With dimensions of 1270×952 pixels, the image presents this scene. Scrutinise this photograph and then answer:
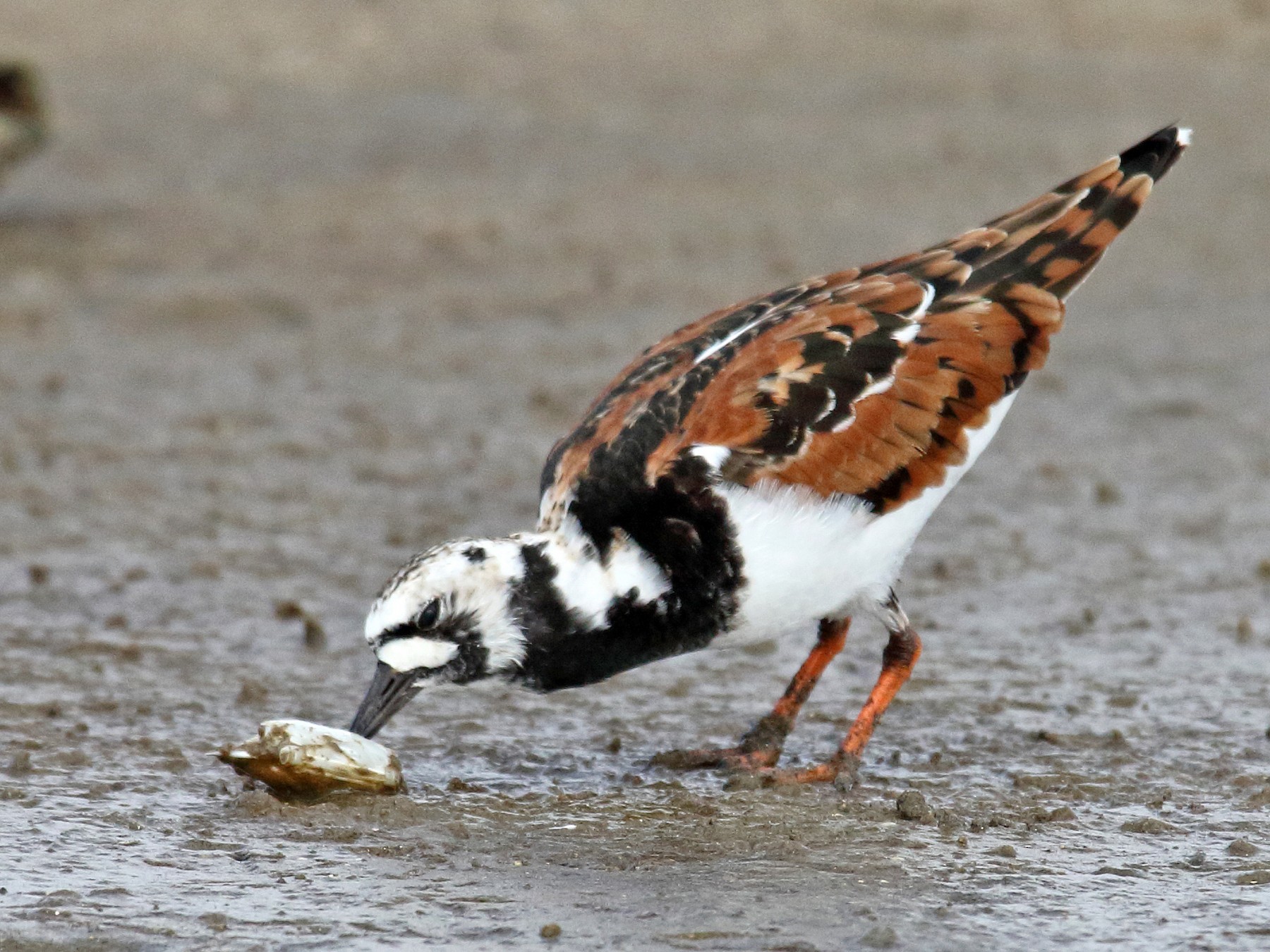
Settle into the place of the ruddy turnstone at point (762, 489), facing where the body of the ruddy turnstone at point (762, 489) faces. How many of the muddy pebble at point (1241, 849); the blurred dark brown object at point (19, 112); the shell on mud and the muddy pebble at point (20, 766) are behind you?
1

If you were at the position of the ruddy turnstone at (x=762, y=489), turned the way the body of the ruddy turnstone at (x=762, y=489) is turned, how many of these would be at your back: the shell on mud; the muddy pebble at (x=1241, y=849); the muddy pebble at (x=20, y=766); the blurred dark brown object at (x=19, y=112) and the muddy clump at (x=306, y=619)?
1

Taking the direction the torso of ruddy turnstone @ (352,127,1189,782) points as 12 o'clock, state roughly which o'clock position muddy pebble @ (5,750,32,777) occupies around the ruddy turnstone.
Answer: The muddy pebble is roughly at 12 o'clock from the ruddy turnstone.

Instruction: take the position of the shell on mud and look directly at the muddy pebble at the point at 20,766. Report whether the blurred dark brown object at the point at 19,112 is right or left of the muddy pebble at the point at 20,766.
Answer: right

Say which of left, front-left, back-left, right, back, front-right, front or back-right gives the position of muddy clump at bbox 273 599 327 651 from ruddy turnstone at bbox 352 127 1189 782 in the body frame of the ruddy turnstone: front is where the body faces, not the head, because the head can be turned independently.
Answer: front-right

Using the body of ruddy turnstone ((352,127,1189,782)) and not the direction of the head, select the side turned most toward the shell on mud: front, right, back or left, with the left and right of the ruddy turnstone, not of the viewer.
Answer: front

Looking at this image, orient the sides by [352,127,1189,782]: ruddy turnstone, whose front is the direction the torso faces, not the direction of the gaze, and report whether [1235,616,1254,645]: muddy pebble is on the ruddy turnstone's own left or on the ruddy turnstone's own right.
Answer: on the ruddy turnstone's own right

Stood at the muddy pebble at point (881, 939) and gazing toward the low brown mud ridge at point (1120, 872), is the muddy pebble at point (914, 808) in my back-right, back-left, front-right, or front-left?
front-left

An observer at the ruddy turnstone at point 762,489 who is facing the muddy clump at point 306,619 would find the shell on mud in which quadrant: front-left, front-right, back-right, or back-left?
front-left

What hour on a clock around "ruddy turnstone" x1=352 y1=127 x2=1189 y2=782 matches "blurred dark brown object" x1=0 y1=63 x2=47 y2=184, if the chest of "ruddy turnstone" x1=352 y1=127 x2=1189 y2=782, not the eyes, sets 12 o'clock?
"blurred dark brown object" x1=0 y1=63 x2=47 y2=184 is roughly at 2 o'clock from "ruddy turnstone" x1=352 y1=127 x2=1189 y2=782.

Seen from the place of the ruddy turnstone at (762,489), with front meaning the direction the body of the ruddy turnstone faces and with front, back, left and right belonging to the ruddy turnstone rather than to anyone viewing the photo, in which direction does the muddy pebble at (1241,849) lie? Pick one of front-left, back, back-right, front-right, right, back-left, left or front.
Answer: back

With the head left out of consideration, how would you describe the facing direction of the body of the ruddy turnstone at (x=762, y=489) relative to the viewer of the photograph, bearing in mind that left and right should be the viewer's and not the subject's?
facing to the left of the viewer
